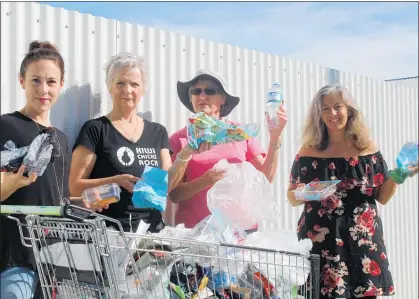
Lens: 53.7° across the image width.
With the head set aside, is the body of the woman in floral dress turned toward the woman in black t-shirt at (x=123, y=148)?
no

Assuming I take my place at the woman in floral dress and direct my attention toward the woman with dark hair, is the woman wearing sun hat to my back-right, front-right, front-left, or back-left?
front-right

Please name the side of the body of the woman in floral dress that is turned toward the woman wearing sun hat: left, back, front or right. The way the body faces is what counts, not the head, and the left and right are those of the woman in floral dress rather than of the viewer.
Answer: right

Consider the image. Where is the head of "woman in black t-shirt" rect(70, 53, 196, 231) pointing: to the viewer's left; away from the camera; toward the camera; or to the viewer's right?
toward the camera

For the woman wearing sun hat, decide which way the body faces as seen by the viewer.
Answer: toward the camera

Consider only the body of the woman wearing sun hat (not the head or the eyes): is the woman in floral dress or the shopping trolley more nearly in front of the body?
the shopping trolley

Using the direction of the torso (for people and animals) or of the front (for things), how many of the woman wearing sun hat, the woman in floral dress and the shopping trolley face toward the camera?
2

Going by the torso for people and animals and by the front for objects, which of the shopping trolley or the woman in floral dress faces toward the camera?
the woman in floral dress

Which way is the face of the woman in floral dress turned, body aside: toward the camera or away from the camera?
toward the camera

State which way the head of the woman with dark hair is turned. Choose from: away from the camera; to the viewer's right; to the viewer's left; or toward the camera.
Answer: toward the camera

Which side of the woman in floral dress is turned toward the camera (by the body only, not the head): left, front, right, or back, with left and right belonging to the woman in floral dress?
front

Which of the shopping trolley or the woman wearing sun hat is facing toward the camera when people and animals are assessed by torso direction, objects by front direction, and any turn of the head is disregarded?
the woman wearing sun hat

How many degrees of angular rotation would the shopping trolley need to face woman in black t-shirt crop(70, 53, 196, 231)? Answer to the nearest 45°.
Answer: approximately 45° to its left

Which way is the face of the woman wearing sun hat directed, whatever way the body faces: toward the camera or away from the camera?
toward the camera

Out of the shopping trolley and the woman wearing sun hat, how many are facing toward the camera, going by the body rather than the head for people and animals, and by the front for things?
1

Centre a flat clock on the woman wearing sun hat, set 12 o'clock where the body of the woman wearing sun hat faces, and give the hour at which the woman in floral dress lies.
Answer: The woman in floral dress is roughly at 9 o'clock from the woman wearing sun hat.

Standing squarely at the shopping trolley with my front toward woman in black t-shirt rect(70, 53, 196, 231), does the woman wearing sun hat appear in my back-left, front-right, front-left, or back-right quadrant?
front-right

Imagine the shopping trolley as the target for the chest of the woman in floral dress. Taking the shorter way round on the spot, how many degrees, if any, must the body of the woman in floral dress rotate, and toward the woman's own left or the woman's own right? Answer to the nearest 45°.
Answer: approximately 45° to the woman's own right

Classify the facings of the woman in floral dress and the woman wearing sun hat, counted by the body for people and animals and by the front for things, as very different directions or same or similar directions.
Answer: same or similar directions
